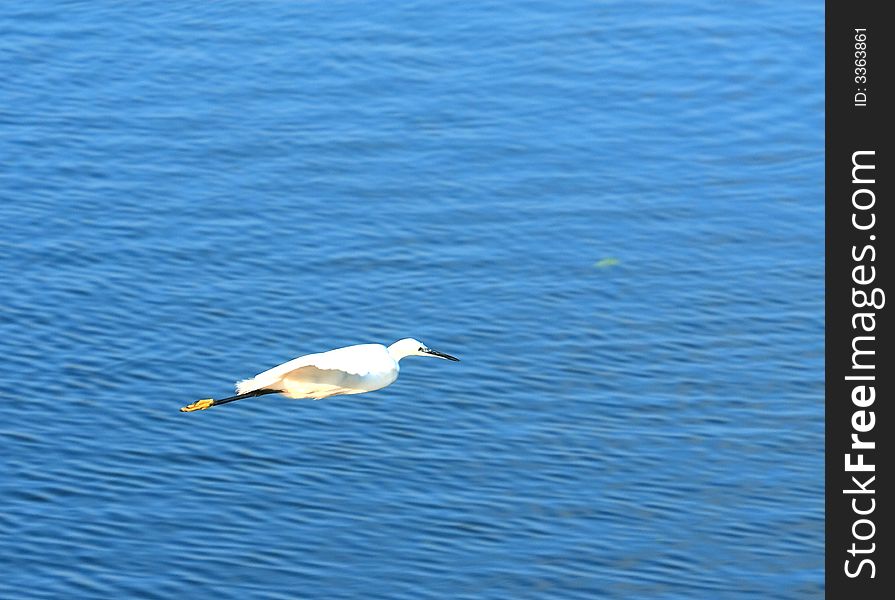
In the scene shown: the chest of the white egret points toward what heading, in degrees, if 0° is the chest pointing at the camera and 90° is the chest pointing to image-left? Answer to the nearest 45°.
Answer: approximately 270°
